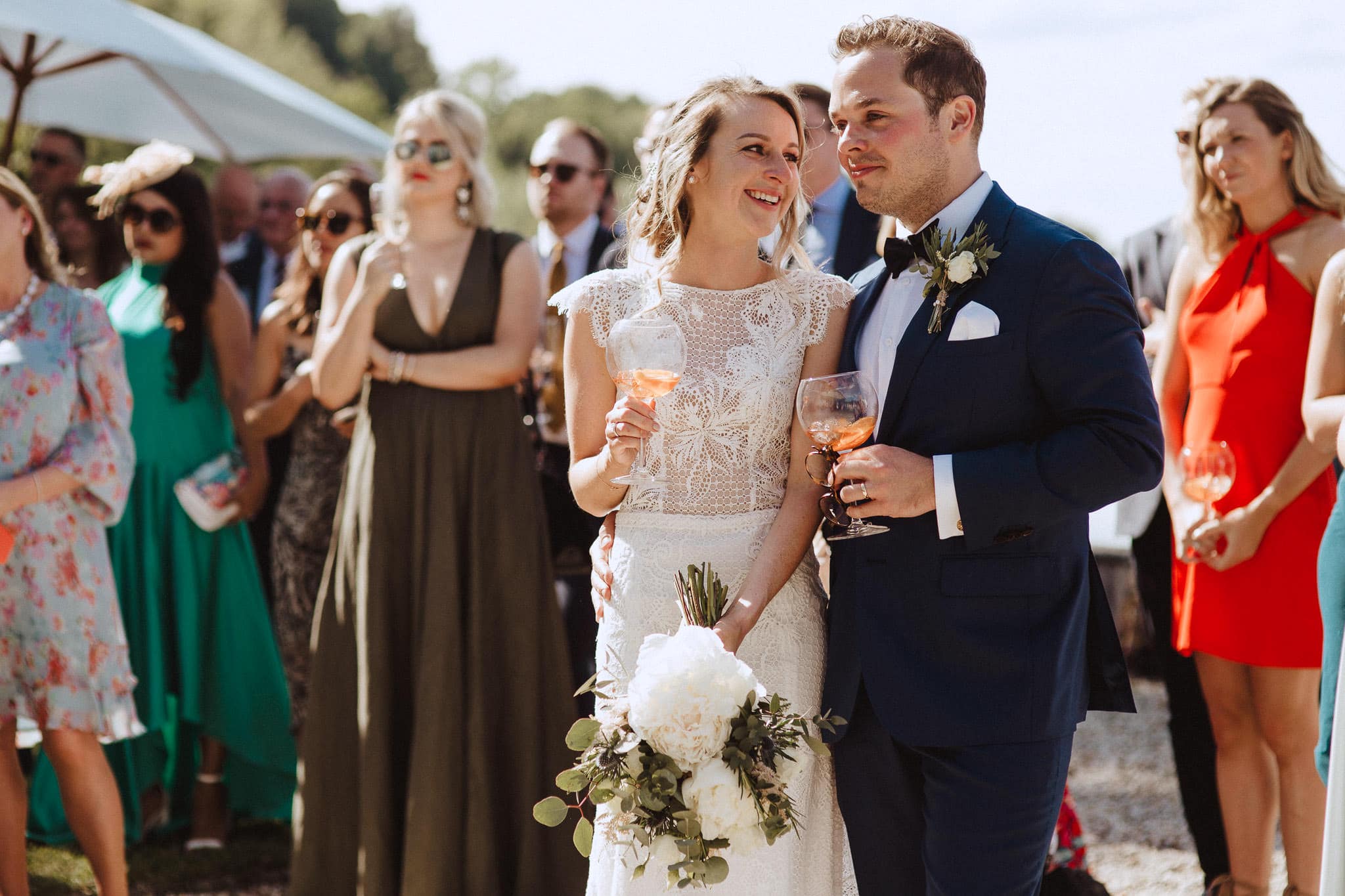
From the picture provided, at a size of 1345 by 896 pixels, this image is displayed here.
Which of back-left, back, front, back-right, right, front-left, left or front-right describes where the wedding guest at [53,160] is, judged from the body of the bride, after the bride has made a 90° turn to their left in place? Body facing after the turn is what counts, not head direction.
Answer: back-left

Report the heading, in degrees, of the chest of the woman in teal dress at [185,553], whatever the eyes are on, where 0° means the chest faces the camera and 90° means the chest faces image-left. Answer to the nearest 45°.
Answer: approximately 45°

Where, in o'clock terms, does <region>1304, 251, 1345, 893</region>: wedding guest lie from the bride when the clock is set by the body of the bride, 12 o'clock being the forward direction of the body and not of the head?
The wedding guest is roughly at 9 o'clock from the bride.

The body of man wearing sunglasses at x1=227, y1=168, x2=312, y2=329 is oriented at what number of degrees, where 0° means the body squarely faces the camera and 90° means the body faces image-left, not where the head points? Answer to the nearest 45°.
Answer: approximately 45°

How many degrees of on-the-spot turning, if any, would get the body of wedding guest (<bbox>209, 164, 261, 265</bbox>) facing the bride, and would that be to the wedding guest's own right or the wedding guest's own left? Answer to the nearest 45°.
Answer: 0° — they already face them

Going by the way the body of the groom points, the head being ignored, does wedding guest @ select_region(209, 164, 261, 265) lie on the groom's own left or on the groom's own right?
on the groom's own right

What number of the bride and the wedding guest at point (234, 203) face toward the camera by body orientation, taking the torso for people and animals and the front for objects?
2

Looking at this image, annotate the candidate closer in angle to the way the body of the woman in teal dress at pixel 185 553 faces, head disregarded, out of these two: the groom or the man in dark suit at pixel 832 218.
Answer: the groom
